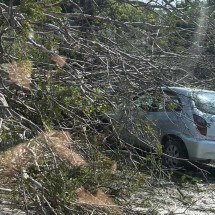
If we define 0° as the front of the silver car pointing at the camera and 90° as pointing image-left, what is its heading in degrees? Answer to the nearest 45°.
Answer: approximately 135°
